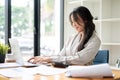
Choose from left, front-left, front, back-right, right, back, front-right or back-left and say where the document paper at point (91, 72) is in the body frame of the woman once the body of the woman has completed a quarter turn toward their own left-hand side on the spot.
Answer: front-right
